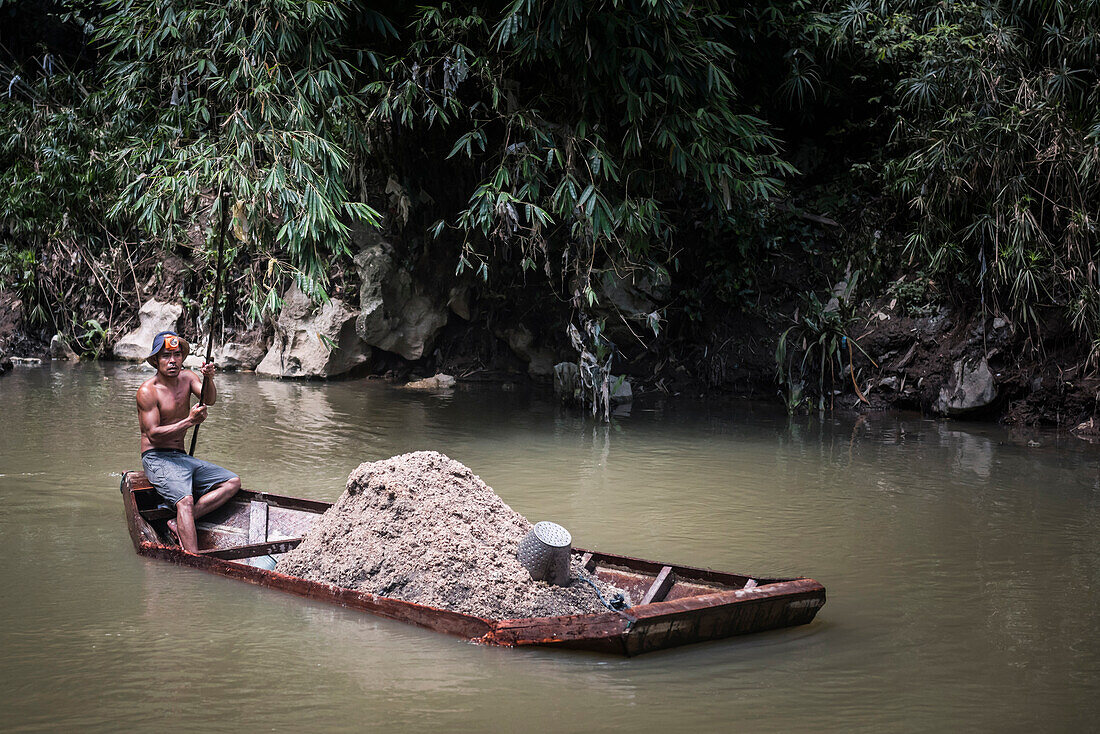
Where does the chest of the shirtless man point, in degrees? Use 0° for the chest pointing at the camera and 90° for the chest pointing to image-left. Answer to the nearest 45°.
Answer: approximately 315°

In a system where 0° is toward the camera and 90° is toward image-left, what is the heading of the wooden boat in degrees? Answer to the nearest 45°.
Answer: approximately 315°

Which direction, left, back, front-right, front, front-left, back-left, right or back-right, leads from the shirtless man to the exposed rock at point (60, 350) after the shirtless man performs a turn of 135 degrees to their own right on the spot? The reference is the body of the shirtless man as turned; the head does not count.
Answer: right

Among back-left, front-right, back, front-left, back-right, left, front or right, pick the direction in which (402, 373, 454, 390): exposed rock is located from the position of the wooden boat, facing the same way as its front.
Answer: back-left

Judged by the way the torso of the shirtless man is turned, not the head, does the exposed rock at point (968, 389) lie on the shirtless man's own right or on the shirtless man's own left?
on the shirtless man's own left

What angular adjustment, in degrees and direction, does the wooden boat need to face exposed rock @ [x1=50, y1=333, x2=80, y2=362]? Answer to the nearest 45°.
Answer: approximately 180°

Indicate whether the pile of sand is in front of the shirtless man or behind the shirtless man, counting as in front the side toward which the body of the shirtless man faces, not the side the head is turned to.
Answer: in front

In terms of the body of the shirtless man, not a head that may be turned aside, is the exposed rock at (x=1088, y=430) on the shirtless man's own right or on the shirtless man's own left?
on the shirtless man's own left

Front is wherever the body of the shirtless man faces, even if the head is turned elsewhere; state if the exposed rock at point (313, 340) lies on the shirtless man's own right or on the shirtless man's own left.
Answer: on the shirtless man's own left

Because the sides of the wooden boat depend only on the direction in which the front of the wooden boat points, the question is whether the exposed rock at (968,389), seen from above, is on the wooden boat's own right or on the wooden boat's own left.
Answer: on the wooden boat's own left
